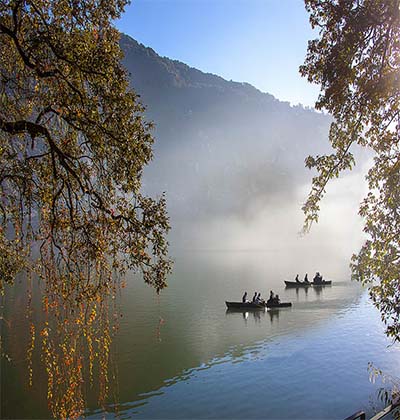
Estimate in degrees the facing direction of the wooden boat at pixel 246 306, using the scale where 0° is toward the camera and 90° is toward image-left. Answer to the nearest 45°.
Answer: approximately 90°

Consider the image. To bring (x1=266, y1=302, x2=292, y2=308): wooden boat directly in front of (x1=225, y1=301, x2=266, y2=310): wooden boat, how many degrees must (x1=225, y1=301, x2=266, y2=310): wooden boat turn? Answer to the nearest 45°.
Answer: approximately 135° to its right

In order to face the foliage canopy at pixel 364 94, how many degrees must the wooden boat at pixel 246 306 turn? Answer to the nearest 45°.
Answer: approximately 90° to its left

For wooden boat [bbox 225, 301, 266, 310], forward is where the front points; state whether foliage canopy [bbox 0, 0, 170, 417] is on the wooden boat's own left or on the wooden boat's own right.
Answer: on the wooden boat's own left

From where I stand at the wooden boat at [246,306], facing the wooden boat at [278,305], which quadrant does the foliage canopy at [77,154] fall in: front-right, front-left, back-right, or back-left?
back-right
